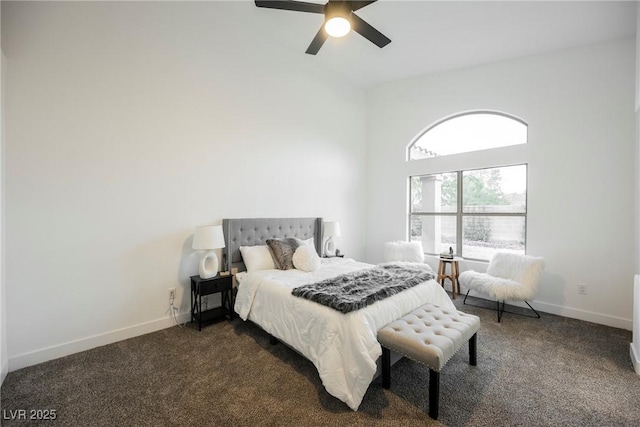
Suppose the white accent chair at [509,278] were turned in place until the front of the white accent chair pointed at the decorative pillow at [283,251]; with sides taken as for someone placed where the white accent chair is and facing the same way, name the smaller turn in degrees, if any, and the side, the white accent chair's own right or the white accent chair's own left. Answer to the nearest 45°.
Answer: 0° — it already faces it

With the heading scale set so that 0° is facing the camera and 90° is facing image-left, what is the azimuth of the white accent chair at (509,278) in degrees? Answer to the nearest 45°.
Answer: approximately 45°

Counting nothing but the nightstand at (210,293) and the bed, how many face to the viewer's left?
0

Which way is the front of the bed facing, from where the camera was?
facing the viewer and to the right of the viewer

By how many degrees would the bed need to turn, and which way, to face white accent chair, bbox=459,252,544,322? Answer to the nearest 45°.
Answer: approximately 90° to its left

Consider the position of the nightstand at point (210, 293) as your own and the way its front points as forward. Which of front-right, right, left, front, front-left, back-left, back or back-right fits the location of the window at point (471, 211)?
front-left

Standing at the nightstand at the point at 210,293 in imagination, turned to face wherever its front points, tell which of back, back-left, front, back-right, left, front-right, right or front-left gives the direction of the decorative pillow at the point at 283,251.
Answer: front-left

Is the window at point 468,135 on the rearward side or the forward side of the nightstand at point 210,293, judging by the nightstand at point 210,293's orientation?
on the forward side

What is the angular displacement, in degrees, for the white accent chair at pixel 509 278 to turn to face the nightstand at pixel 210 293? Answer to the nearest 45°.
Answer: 0° — it already faces it

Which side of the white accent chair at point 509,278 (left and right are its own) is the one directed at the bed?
front

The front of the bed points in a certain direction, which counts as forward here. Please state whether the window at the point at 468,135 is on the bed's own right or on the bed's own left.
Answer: on the bed's own left

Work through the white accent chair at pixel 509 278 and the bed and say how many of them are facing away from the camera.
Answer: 0

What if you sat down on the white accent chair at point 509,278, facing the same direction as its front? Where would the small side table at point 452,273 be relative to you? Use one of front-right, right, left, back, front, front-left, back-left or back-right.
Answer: right
